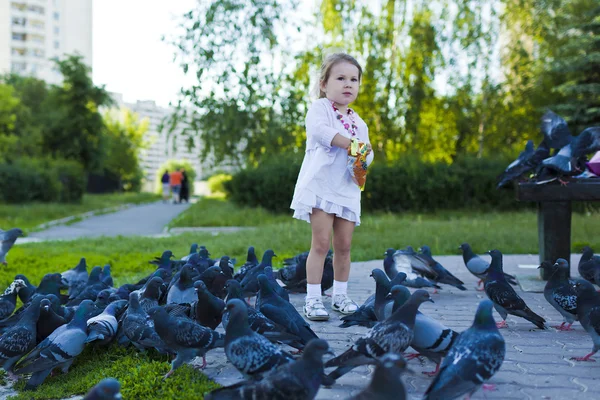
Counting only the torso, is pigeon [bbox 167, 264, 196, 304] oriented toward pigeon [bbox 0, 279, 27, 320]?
no

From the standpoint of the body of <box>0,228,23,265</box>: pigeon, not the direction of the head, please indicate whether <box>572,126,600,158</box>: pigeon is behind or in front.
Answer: in front

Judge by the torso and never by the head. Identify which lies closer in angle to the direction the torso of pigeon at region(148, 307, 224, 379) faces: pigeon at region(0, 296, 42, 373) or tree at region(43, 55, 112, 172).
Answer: the pigeon

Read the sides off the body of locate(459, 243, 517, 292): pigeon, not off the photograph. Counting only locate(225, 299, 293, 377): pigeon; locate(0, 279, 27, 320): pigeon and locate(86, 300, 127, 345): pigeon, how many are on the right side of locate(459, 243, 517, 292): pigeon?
0

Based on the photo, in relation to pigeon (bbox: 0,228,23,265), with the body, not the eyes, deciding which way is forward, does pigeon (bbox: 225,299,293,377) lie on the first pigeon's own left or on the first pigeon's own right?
on the first pigeon's own right

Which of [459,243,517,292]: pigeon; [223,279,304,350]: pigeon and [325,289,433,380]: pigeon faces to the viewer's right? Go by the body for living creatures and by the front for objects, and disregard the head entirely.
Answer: [325,289,433,380]: pigeon

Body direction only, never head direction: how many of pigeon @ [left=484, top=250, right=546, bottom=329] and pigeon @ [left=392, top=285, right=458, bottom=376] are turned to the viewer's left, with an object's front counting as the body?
2

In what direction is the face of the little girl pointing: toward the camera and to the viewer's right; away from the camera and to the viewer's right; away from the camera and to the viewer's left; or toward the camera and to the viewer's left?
toward the camera and to the viewer's right

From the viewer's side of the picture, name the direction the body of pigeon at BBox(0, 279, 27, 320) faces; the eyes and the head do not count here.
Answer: to the viewer's right

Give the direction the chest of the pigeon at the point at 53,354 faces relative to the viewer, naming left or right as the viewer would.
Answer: facing to the right of the viewer

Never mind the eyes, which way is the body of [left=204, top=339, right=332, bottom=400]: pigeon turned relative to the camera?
to the viewer's right

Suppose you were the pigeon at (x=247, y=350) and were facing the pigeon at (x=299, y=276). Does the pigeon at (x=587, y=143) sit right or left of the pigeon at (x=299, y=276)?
right

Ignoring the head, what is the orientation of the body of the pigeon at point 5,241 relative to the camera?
to the viewer's right

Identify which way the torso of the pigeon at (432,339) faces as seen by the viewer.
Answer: to the viewer's left
